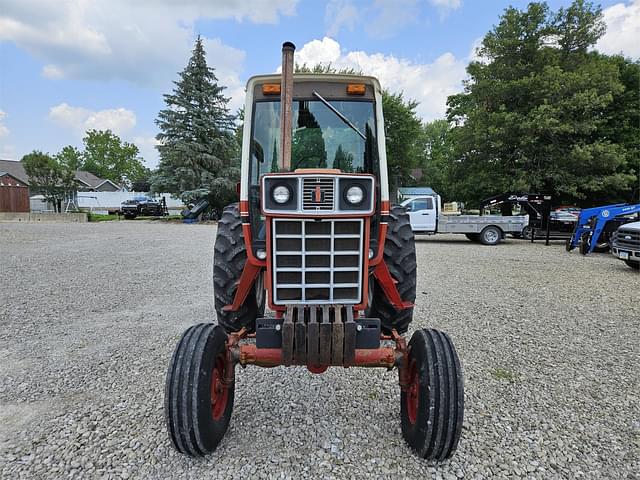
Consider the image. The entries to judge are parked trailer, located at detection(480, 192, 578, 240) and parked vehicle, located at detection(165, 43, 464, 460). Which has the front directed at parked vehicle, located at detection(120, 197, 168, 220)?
parked trailer, located at detection(480, 192, 578, 240)

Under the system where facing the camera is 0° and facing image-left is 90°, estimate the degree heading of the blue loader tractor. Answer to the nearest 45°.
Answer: approximately 45°

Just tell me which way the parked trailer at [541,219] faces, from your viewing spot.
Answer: facing to the left of the viewer

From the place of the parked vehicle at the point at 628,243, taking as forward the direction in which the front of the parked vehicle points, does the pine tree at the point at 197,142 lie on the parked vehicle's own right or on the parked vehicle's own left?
on the parked vehicle's own right

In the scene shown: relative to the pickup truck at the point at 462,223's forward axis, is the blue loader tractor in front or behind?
behind

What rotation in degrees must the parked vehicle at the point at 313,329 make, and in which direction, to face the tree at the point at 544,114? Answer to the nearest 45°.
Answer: approximately 135° to its left

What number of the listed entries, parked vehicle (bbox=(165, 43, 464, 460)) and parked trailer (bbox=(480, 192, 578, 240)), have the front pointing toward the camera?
1

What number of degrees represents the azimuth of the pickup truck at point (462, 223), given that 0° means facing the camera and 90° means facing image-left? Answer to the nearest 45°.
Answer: approximately 90°

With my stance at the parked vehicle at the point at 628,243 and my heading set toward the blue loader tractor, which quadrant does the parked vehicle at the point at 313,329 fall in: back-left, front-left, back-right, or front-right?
back-left

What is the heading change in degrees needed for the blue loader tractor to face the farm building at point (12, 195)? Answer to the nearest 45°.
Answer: approximately 45° to its right
